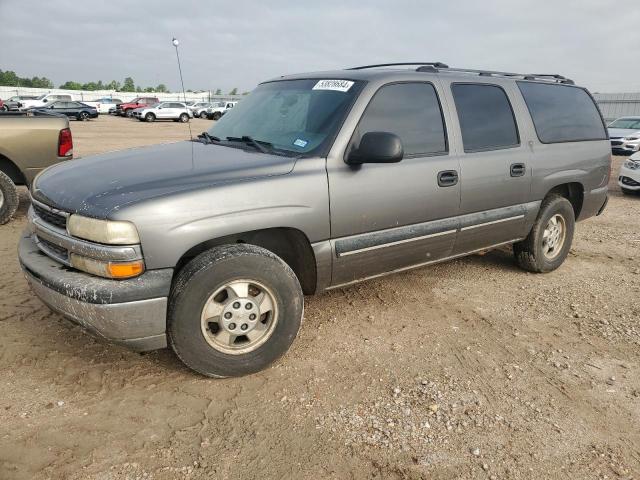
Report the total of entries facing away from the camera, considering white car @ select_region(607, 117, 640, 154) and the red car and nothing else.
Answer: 0

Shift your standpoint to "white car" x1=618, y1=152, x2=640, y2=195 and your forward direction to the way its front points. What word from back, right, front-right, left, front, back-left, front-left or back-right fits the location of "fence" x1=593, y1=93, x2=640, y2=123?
back-right

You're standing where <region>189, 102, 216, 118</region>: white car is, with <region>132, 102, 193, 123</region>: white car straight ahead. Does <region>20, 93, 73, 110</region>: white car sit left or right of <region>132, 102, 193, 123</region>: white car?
right

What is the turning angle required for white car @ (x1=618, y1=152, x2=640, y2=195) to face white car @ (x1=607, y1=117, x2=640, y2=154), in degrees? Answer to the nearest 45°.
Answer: approximately 135° to its right

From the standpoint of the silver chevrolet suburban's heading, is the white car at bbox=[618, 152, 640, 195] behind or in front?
behind

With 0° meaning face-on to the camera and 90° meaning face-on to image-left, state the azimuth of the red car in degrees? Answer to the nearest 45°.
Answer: approximately 45°

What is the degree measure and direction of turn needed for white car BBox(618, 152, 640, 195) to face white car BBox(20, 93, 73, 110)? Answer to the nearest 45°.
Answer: approximately 45° to its right

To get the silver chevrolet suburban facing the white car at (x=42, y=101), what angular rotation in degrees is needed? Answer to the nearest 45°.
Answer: approximately 90° to its right

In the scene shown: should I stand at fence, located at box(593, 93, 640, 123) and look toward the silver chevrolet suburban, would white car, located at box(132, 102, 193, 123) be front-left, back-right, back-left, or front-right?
front-right

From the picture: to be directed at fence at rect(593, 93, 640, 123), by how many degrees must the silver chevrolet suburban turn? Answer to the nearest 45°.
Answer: approximately 180°

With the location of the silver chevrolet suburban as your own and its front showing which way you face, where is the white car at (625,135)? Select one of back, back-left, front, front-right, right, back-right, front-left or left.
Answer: back

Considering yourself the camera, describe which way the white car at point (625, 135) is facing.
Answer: facing the viewer and to the left of the viewer

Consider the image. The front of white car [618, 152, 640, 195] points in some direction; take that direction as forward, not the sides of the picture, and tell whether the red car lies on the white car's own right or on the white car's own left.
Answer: on the white car's own right

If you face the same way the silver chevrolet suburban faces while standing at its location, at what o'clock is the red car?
The red car is roughly at 4 o'clock from the silver chevrolet suburban.
